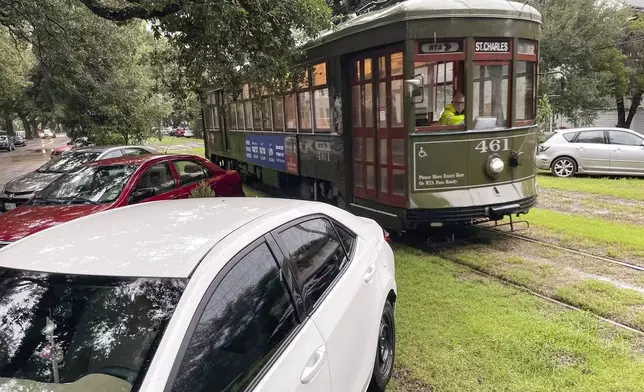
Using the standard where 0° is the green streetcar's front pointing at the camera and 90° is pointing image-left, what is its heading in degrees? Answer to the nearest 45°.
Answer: approximately 315°

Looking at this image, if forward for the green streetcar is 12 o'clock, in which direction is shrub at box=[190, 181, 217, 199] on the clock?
The shrub is roughly at 5 o'clock from the green streetcar.

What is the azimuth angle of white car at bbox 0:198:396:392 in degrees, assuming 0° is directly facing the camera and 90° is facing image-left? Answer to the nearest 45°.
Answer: approximately 45°

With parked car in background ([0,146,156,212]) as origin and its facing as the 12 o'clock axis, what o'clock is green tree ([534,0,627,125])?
The green tree is roughly at 7 o'clock from the parked car in background.

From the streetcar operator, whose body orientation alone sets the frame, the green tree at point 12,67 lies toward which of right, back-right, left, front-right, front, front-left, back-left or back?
back
